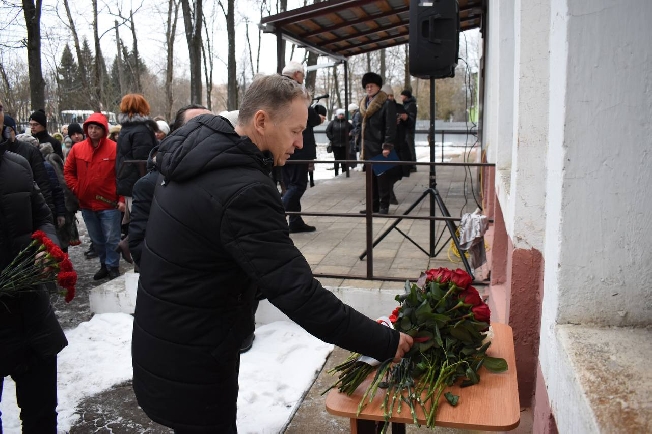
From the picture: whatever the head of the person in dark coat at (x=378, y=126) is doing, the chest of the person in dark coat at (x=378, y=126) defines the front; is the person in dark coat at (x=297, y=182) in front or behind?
in front

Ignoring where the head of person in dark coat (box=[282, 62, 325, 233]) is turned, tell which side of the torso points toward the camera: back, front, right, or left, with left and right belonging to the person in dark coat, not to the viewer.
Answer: right

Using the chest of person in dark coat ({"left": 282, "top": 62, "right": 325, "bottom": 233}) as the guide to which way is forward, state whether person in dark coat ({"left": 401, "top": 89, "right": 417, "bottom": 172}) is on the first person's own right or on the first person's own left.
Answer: on the first person's own left

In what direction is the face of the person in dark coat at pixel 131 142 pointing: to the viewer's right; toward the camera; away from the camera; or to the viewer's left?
away from the camera

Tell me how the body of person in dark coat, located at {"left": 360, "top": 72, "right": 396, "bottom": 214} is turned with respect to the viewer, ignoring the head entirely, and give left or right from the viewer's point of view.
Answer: facing the viewer and to the left of the viewer

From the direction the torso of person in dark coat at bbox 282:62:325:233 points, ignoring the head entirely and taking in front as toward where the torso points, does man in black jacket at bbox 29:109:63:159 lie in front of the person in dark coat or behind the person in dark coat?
behind

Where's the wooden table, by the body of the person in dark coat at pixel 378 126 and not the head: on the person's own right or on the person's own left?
on the person's own left

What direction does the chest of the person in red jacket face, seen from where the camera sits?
toward the camera

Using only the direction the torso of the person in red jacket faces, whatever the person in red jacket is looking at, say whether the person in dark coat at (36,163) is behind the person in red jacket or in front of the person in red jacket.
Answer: in front
